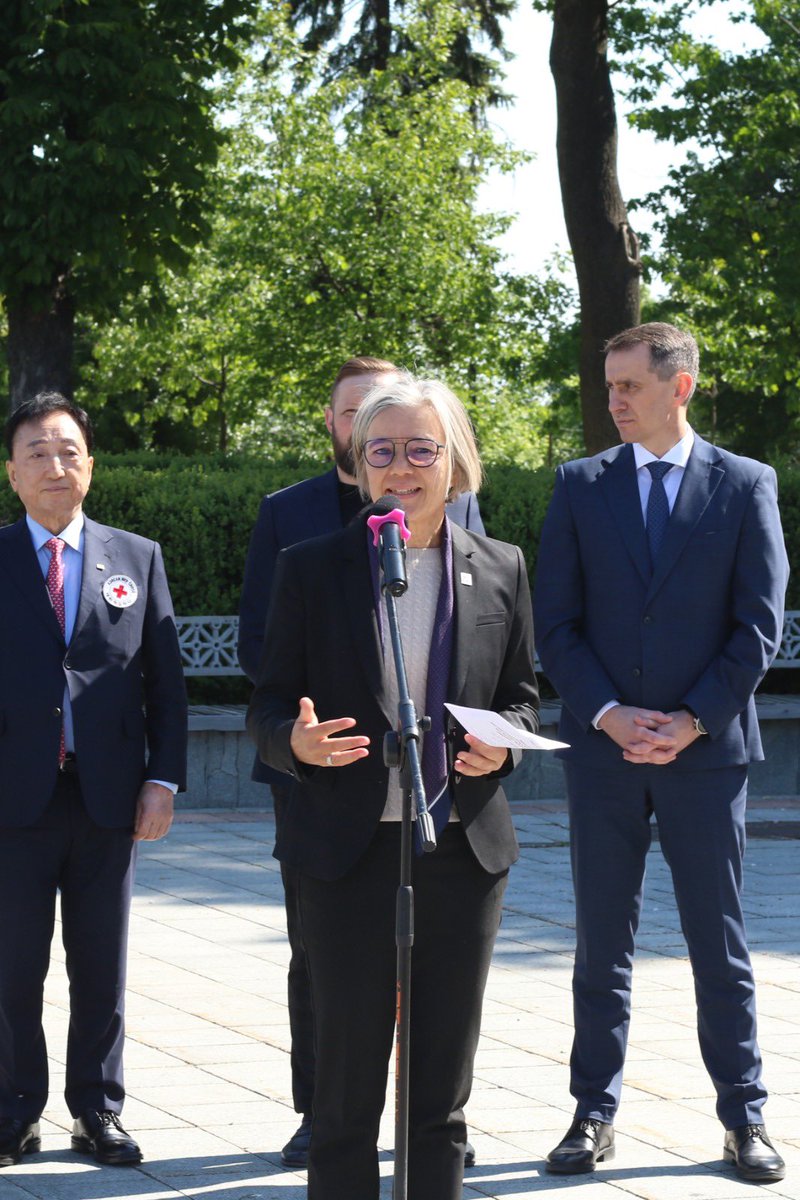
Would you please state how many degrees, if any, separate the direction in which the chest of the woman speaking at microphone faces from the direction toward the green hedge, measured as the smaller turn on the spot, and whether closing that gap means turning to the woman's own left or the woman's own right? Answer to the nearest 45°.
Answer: approximately 180°

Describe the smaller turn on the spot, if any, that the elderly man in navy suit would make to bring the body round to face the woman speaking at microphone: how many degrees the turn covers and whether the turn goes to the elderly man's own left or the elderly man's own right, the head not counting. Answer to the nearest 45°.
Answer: approximately 45° to the elderly man's own left

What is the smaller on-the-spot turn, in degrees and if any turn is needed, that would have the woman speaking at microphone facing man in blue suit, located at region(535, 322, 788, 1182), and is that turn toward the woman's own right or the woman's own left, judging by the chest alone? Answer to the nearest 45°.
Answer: approximately 135° to the woman's own left

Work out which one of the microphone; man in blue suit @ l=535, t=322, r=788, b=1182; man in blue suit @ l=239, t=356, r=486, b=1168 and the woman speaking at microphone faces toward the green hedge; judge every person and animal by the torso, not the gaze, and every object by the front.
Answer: the microphone

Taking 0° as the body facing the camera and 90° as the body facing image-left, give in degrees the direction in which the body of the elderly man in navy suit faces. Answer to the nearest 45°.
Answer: approximately 0°

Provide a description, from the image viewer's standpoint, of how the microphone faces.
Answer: facing away from the viewer

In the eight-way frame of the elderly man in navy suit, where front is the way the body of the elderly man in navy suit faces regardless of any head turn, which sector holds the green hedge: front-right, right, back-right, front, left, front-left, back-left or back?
back

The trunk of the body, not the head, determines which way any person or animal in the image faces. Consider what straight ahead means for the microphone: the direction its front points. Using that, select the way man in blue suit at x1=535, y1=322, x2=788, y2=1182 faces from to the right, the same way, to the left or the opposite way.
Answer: the opposite way

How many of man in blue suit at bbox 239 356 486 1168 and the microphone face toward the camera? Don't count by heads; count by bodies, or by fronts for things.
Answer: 1

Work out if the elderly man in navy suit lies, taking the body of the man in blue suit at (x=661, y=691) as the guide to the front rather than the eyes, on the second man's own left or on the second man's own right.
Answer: on the second man's own right
